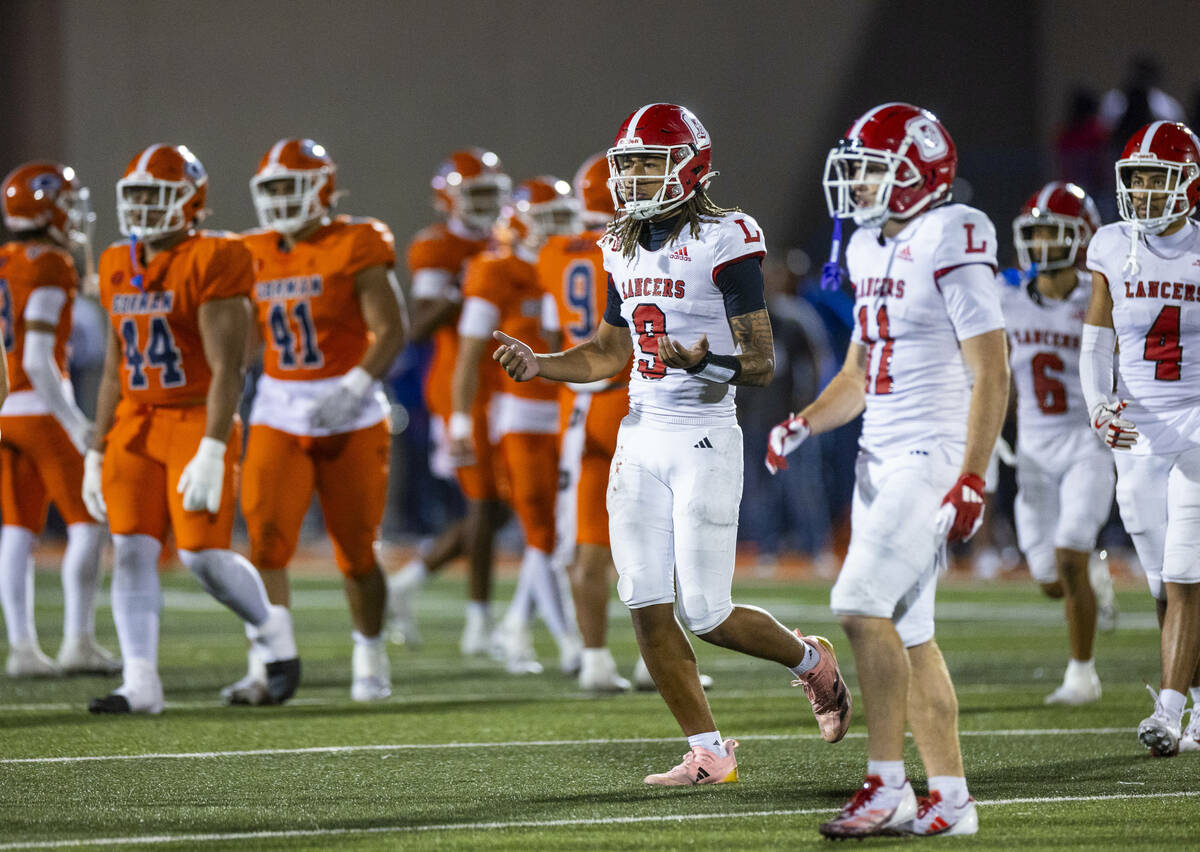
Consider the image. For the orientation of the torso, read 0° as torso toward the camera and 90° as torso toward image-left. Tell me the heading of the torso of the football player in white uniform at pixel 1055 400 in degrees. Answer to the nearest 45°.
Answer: approximately 45°

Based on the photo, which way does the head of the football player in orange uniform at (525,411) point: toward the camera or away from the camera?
toward the camera

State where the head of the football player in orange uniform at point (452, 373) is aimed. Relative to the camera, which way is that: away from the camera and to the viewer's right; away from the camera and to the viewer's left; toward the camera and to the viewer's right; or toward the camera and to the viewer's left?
toward the camera and to the viewer's right

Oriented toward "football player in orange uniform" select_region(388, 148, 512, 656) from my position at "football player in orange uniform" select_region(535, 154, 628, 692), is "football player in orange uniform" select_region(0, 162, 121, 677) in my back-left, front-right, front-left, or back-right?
front-left

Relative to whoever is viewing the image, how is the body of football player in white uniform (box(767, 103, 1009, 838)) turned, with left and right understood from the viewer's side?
facing the viewer and to the left of the viewer

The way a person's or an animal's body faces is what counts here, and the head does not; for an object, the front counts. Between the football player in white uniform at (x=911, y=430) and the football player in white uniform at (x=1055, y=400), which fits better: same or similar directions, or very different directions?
same or similar directions

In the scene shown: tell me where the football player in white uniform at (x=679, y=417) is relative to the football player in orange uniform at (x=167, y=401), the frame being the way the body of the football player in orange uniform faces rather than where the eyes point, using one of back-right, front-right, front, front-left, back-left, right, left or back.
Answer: left

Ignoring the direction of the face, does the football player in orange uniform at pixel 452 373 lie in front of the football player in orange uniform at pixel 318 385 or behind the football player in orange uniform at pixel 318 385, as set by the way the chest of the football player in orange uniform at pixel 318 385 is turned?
behind

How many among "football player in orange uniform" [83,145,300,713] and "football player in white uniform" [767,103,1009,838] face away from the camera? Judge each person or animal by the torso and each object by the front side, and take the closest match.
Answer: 0

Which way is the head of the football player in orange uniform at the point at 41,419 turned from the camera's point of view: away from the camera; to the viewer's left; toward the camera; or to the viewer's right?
to the viewer's right

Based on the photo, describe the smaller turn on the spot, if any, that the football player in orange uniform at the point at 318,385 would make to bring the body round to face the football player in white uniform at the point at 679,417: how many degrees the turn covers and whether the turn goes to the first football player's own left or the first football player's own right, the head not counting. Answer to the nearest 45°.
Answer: approximately 90° to the first football player's own left

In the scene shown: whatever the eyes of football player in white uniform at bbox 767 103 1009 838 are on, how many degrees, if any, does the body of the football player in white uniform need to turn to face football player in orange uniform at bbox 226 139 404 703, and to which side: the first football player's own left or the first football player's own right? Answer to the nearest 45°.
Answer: approximately 90° to the first football player's own right

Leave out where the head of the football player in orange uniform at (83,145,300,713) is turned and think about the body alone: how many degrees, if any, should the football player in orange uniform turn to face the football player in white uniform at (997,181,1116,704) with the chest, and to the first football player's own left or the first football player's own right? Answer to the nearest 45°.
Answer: approximately 135° to the first football player's own left

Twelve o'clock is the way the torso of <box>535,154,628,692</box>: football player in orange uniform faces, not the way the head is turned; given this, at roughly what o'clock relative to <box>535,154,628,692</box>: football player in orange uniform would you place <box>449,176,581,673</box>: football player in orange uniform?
<box>449,176,581,673</box>: football player in orange uniform is roughly at 10 o'clock from <box>535,154,628,692</box>: football player in orange uniform.

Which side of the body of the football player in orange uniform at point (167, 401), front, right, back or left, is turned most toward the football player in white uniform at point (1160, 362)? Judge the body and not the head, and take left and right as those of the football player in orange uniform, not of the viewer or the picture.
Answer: left

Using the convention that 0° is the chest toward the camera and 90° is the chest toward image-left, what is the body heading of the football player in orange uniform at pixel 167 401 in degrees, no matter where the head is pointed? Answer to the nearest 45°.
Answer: approximately 45°

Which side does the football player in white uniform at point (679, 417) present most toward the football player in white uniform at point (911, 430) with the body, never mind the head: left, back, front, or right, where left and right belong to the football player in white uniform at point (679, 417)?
left
